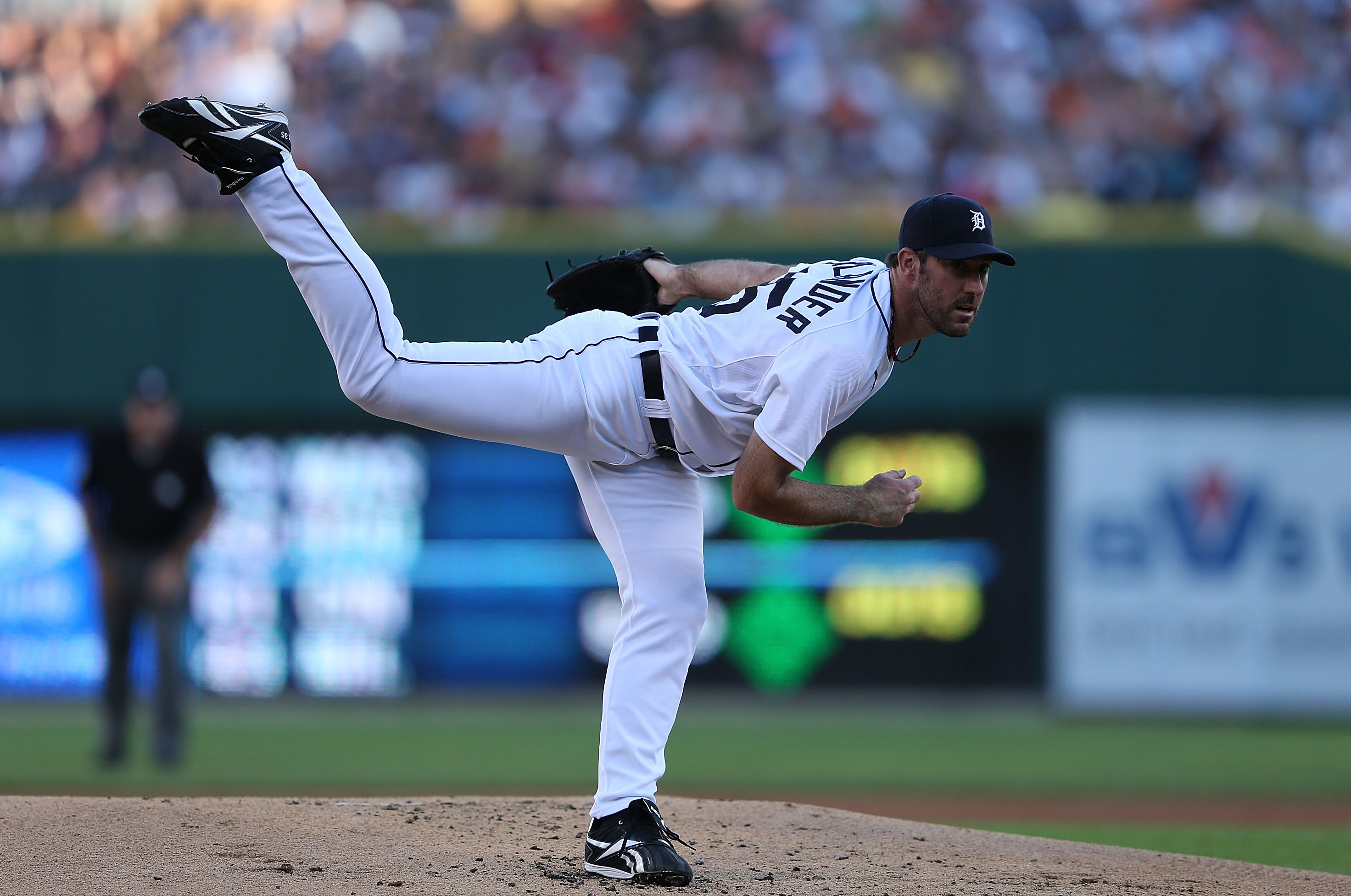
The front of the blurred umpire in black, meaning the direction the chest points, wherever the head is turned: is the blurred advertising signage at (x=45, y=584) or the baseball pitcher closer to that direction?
the baseball pitcher

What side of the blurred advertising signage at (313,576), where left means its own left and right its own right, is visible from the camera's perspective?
front

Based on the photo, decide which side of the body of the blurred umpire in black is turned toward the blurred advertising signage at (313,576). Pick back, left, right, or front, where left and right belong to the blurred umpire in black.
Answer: back

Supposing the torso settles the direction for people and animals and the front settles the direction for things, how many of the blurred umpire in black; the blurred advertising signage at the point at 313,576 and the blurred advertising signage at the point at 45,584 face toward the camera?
3

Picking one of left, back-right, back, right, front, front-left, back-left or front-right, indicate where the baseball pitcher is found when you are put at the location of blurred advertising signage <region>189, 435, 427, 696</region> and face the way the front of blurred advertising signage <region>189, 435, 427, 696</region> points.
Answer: front

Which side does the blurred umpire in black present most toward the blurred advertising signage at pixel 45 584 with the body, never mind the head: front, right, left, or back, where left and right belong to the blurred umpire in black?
back

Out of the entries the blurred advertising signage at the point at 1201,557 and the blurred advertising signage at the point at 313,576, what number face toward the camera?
2

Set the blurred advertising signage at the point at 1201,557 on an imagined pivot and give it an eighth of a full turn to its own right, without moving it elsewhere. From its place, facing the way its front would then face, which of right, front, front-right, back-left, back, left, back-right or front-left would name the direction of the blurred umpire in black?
front

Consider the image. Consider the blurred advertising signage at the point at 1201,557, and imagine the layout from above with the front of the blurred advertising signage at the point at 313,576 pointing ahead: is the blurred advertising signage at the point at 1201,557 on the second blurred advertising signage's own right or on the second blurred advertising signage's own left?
on the second blurred advertising signage's own left

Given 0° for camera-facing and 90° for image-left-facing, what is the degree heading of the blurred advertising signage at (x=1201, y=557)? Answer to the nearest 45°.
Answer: approximately 0°

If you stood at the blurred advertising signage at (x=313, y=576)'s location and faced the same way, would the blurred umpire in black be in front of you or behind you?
in front

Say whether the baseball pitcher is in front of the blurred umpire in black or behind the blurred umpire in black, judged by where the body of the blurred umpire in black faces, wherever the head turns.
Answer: in front

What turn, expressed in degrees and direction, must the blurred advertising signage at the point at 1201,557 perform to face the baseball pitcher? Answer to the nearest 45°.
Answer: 0° — it already faces them

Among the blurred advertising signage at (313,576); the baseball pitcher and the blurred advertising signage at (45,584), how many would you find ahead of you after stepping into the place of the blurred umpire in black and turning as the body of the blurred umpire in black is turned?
1

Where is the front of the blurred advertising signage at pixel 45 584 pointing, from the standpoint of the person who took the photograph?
facing the viewer
